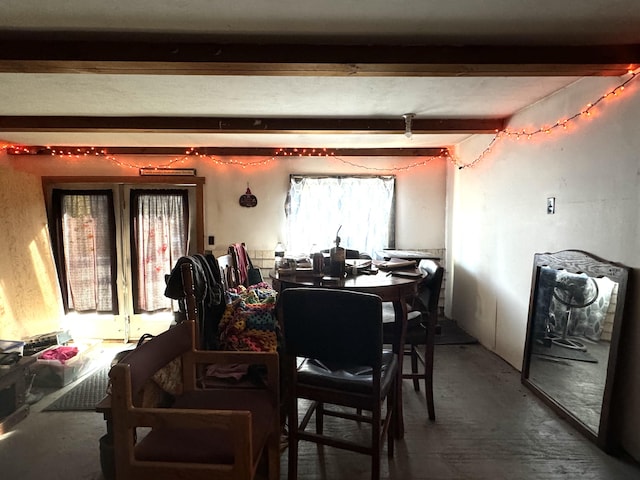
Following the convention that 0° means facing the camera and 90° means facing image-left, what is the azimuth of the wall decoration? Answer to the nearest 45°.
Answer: approximately 0°

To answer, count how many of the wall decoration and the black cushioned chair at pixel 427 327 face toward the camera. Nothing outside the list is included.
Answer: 1

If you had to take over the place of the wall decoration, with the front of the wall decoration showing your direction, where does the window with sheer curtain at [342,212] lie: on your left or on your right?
on your left

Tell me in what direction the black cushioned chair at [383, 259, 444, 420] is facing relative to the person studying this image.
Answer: facing to the left of the viewer

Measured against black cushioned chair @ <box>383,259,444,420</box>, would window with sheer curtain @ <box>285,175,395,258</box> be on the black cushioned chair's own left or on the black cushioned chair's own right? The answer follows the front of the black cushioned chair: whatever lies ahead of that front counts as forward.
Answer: on the black cushioned chair's own right

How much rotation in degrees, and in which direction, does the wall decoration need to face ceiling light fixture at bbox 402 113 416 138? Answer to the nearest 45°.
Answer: approximately 45° to its left
